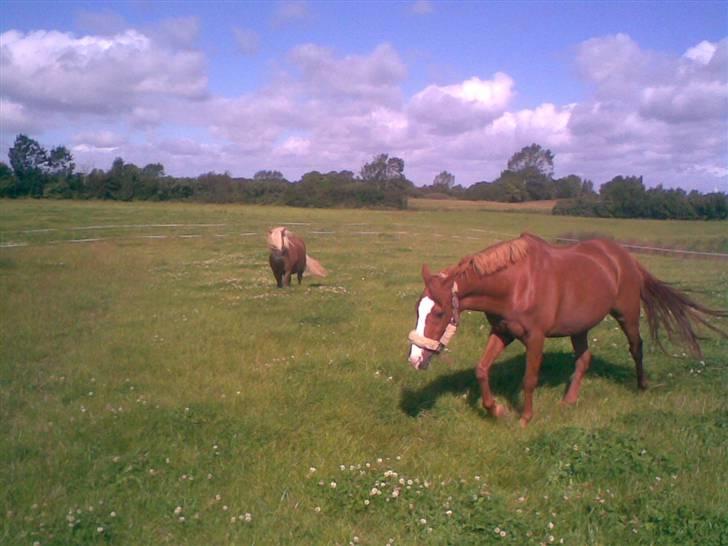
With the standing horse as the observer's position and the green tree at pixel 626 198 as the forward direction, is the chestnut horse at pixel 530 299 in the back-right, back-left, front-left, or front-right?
back-right

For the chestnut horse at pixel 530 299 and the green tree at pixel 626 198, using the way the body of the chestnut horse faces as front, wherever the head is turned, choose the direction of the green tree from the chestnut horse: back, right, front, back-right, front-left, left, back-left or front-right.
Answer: back-right

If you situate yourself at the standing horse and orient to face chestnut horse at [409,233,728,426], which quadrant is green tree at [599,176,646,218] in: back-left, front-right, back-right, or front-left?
back-left

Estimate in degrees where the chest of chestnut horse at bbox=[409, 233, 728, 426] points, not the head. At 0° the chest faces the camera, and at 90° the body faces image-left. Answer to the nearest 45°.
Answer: approximately 45°

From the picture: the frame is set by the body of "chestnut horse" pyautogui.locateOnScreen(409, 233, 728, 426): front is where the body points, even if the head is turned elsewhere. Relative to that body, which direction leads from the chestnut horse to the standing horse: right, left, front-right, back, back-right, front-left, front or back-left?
right
